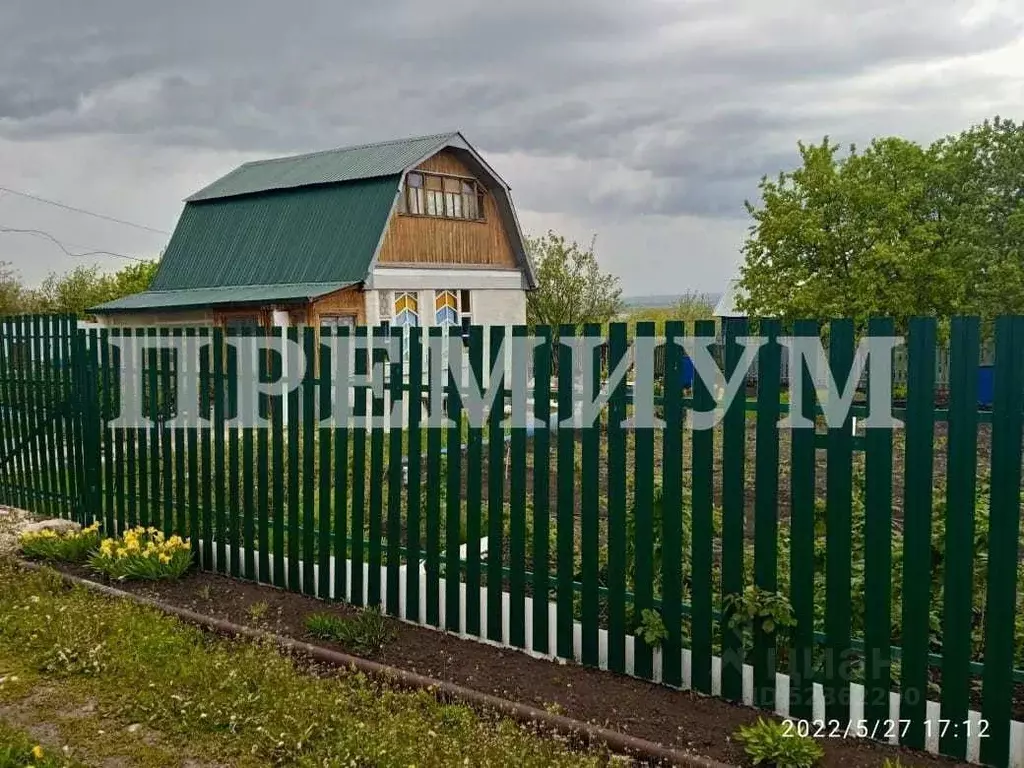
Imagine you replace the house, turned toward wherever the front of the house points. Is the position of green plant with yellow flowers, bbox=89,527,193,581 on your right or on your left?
on your right

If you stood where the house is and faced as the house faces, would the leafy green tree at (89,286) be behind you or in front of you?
behind

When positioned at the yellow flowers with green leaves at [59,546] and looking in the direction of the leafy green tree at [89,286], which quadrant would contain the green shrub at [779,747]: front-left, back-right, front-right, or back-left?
back-right

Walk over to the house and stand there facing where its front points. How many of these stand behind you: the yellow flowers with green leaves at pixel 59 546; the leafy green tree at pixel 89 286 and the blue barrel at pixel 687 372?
1

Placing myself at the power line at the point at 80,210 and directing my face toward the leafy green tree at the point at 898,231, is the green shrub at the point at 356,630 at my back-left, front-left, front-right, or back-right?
front-right

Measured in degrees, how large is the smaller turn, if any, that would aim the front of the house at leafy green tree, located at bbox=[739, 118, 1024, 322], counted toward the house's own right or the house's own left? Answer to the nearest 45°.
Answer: approximately 45° to the house's own left

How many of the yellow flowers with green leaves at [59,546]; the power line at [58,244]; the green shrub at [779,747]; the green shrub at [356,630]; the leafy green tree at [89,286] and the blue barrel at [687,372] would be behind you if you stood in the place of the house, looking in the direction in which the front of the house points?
2

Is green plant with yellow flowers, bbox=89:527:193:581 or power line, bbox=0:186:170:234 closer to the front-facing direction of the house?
the green plant with yellow flowers

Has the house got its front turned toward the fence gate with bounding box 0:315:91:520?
no

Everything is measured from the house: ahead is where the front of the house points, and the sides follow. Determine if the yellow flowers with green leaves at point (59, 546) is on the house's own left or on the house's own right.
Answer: on the house's own right

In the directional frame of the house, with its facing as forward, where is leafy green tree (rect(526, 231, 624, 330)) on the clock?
The leafy green tree is roughly at 9 o'clock from the house.

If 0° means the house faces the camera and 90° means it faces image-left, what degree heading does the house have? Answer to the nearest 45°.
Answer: approximately 315°

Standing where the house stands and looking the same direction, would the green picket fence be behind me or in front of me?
in front
